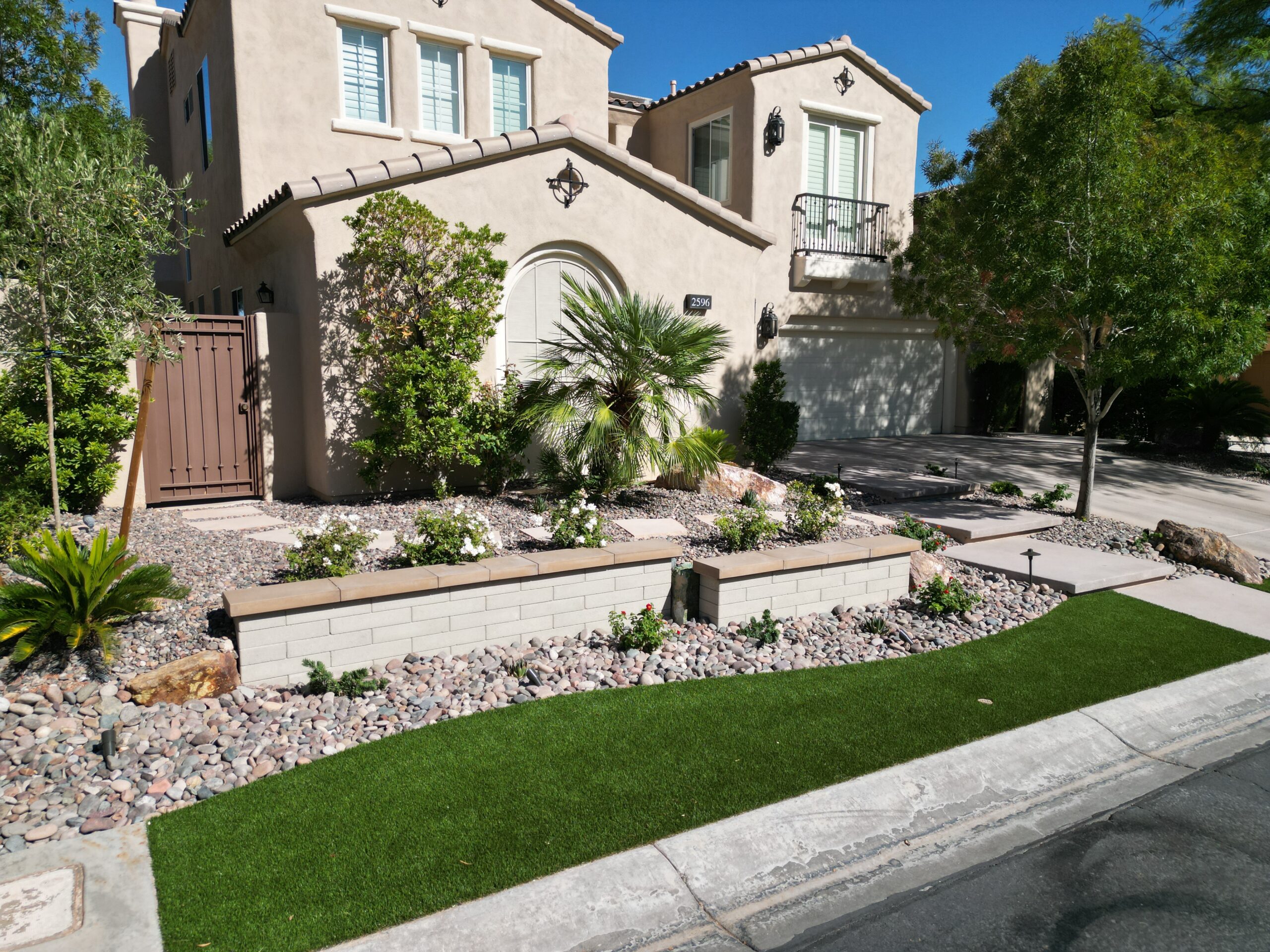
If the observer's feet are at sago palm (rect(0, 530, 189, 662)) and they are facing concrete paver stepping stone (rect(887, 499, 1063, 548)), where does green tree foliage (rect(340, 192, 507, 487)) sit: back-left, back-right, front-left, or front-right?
front-left

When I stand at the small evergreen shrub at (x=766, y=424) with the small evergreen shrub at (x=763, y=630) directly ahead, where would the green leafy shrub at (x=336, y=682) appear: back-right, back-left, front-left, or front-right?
front-right

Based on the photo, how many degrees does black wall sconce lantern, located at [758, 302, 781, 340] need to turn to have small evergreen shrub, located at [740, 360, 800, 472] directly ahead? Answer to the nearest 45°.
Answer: approximately 45° to its right

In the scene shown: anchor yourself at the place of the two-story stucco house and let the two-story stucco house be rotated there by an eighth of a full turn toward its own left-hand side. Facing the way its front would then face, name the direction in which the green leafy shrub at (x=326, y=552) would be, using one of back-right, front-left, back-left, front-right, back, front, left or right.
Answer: right

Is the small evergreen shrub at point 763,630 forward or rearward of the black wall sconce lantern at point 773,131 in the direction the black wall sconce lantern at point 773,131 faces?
forward

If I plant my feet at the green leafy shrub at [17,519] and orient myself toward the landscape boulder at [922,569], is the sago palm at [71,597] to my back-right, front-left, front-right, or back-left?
front-right

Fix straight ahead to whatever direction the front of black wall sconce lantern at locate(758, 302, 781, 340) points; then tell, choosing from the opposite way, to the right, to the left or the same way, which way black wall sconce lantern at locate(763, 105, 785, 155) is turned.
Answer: the same way

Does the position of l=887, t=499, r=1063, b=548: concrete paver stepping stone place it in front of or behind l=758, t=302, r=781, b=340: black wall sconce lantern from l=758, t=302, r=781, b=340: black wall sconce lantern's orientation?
in front

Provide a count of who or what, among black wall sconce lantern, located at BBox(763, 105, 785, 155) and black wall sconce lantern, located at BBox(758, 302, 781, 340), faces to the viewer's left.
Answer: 0

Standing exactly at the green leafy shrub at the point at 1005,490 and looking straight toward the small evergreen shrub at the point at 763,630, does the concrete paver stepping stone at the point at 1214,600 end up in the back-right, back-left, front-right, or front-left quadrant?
front-left

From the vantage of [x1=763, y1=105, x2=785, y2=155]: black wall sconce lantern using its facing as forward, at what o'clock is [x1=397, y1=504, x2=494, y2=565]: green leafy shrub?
The green leafy shrub is roughly at 2 o'clock from the black wall sconce lantern.

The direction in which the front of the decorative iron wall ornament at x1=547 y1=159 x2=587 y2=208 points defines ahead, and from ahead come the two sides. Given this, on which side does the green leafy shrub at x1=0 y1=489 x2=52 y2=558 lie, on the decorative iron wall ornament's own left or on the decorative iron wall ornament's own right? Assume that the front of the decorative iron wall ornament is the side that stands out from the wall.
on the decorative iron wall ornament's own right

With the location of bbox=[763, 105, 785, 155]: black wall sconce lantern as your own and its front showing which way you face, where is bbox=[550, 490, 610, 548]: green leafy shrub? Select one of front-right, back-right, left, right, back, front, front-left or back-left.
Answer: front-right

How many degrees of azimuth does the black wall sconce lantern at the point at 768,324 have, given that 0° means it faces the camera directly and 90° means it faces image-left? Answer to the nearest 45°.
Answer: approximately 315°

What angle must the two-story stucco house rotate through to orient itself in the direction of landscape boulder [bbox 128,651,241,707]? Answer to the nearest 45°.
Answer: approximately 45° to its right

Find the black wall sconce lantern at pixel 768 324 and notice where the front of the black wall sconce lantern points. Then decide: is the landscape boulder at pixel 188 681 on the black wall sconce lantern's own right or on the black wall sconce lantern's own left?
on the black wall sconce lantern's own right

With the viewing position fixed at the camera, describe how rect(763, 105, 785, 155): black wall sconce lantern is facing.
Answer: facing the viewer and to the right of the viewer

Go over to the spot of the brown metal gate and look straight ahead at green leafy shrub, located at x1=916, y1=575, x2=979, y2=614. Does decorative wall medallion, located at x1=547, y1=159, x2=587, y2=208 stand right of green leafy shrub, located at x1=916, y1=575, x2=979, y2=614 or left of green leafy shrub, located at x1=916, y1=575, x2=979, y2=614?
left

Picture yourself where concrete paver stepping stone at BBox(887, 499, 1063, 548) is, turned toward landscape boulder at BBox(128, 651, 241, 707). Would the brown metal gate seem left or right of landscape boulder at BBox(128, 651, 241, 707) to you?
right
